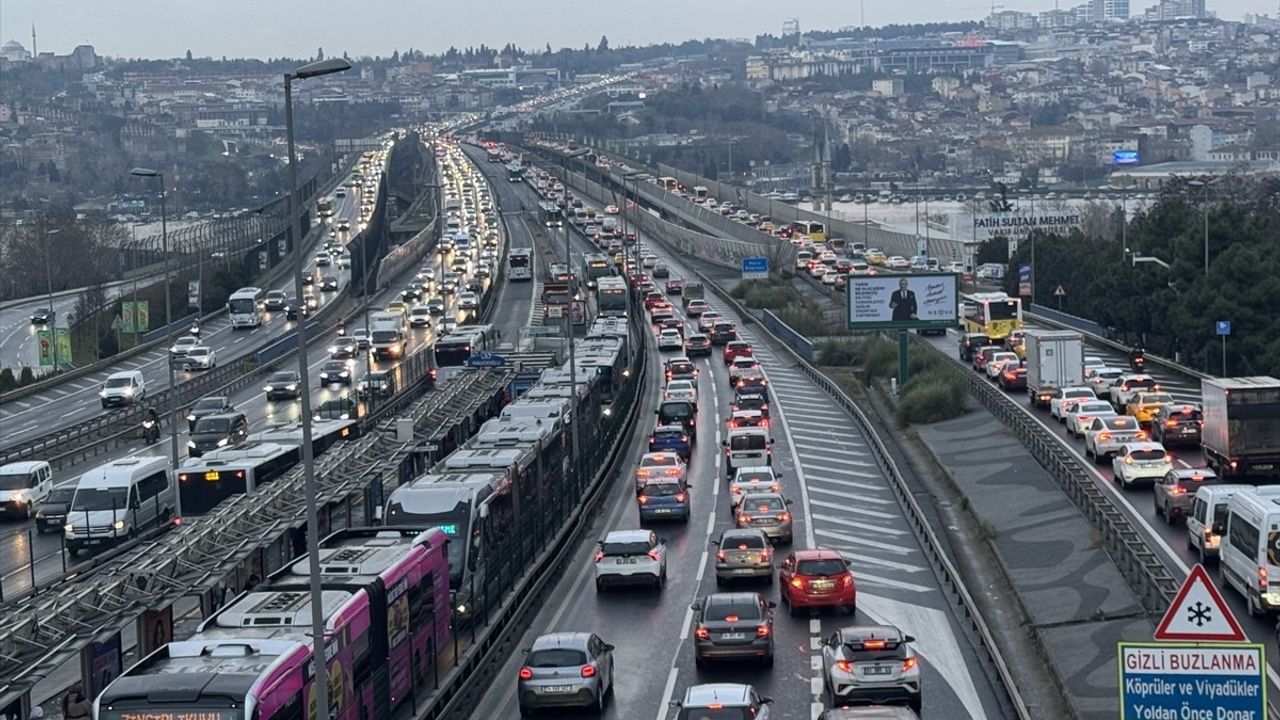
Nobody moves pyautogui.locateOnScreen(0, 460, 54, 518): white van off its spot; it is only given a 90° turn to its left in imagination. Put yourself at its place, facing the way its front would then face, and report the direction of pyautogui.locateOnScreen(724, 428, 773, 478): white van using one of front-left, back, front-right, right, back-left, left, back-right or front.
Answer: front-left

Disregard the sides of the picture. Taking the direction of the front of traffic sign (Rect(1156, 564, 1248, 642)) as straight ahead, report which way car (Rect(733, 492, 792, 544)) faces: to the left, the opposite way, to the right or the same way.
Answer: the opposite way

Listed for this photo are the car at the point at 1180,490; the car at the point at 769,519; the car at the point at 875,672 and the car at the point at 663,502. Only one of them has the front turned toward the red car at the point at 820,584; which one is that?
the car at the point at 875,672

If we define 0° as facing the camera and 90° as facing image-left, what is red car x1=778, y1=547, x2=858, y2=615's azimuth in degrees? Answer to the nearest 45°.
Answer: approximately 180°

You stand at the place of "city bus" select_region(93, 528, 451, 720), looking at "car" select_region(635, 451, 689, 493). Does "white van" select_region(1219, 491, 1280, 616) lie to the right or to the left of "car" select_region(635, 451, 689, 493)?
right

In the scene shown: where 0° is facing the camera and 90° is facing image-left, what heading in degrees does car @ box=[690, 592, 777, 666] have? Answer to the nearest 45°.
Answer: approximately 180°

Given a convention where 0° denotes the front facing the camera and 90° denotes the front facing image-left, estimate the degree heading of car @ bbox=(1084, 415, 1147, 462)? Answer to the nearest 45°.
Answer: approximately 135°

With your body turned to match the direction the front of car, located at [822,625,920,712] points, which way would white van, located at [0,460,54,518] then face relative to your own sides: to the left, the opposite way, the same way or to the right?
the opposite way

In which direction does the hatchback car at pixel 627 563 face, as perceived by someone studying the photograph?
facing away from the viewer

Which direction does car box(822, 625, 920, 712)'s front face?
away from the camera

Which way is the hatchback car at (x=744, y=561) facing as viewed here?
away from the camera

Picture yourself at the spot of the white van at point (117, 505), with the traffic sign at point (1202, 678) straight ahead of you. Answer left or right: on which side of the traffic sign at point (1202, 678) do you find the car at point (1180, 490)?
left

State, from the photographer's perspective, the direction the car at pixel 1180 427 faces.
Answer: facing away from the viewer and to the left of the viewer

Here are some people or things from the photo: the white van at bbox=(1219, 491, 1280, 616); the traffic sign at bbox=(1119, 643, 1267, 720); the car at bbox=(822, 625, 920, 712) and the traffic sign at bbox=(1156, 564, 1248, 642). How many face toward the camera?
2

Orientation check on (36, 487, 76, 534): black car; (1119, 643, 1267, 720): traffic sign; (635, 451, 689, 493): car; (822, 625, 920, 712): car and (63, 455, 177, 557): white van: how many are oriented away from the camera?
2

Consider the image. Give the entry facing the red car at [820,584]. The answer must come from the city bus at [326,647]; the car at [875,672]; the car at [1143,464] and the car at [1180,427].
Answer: the car at [875,672]

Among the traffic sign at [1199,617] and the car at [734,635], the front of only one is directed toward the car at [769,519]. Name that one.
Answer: the car at [734,635]
